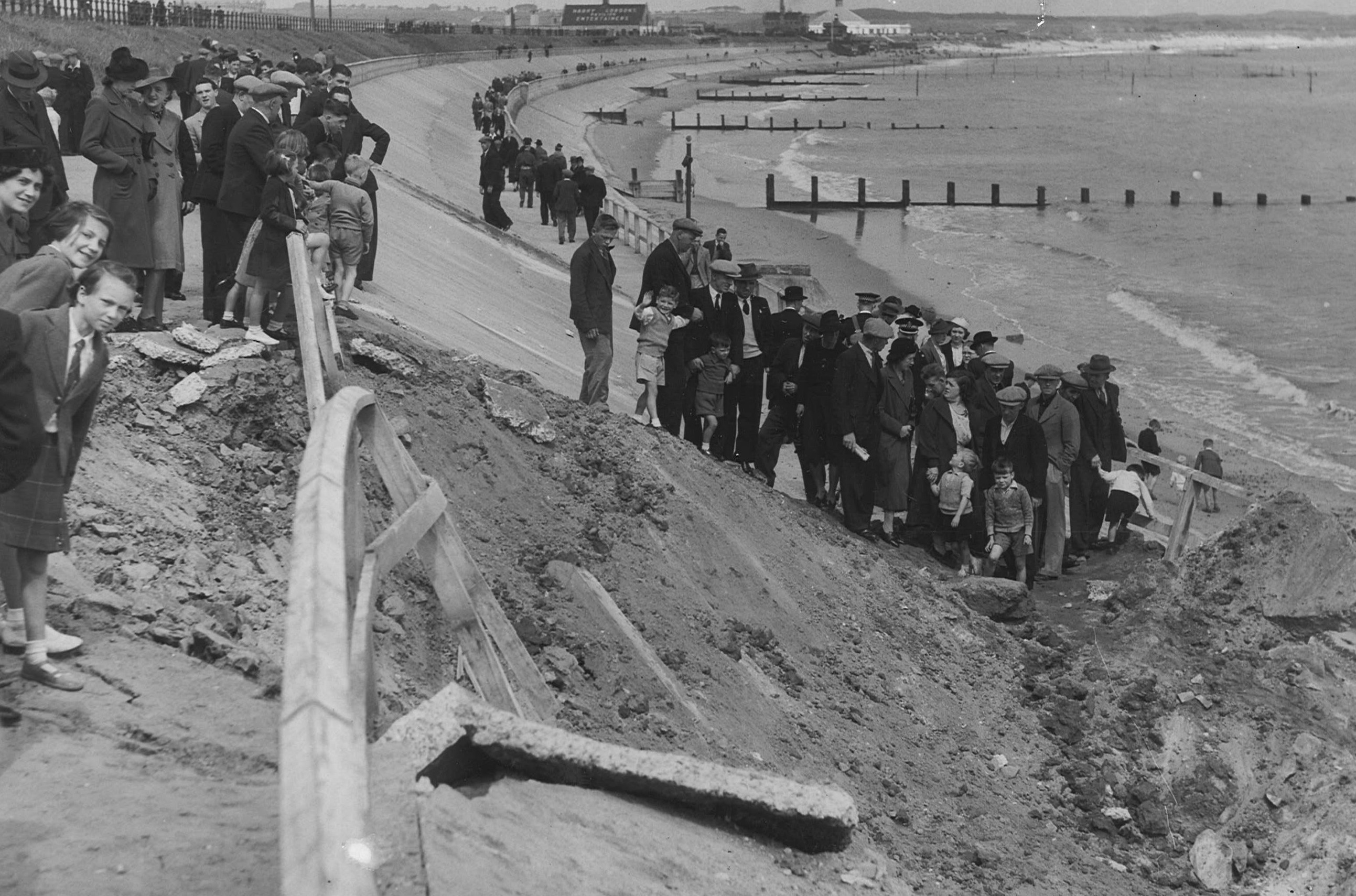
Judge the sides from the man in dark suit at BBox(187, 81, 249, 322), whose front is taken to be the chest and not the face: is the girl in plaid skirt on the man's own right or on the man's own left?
on the man's own right

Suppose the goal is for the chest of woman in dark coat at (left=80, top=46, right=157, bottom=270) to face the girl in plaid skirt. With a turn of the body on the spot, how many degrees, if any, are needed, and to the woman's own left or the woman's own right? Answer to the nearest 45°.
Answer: approximately 45° to the woman's own right

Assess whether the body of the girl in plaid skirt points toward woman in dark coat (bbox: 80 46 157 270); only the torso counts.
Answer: no

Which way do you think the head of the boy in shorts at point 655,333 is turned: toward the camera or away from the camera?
toward the camera

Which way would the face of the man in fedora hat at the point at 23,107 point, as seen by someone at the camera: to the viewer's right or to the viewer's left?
to the viewer's right

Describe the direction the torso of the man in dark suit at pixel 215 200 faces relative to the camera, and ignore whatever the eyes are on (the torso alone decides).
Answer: to the viewer's right

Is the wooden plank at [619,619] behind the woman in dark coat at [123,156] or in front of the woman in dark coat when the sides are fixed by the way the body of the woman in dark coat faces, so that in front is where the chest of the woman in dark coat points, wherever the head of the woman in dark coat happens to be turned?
in front

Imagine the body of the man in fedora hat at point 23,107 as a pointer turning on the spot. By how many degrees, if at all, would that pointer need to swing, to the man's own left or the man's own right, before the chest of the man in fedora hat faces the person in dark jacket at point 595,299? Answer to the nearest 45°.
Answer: approximately 45° to the man's own left

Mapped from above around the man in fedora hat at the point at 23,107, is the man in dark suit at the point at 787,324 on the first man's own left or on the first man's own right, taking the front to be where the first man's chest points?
on the first man's own left

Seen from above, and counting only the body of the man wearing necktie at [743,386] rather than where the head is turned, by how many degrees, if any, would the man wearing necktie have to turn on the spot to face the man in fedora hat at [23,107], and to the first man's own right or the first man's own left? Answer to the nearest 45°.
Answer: approximately 45° to the first man's own right
